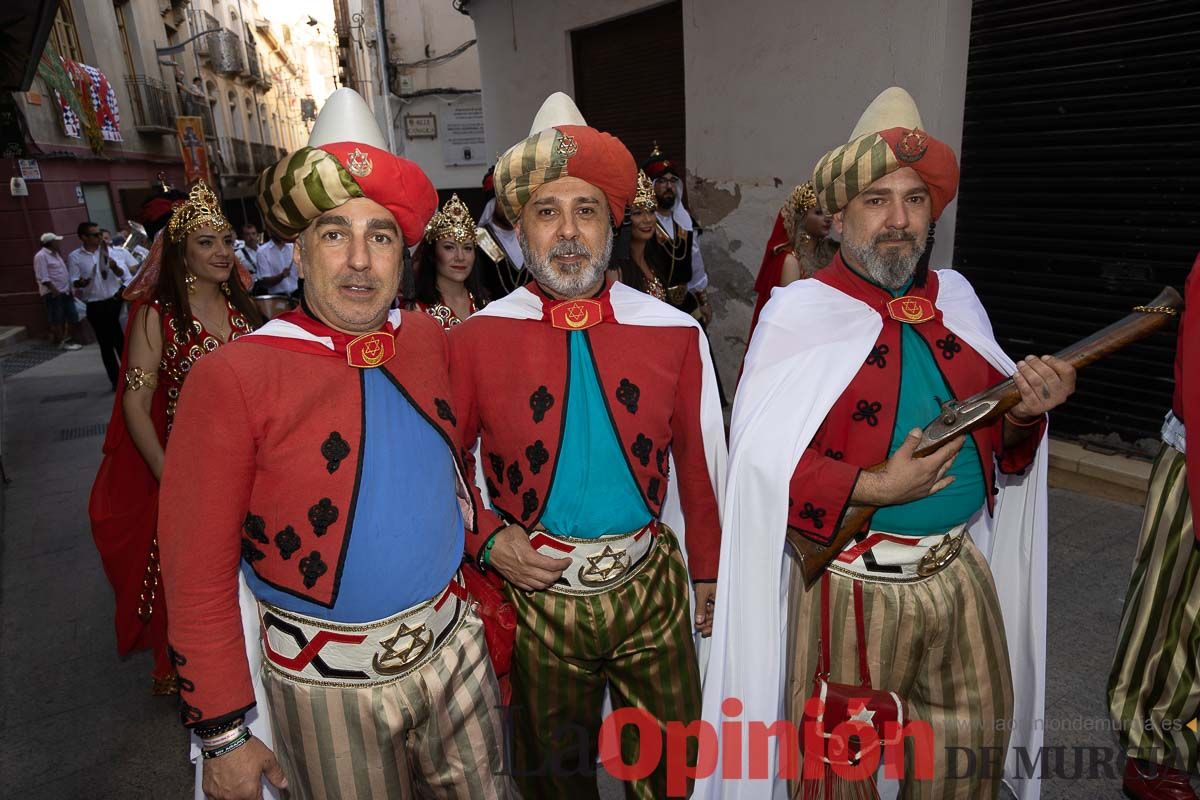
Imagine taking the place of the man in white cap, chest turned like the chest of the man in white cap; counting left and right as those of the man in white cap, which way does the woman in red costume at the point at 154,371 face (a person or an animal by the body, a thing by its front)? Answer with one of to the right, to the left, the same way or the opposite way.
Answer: the same way

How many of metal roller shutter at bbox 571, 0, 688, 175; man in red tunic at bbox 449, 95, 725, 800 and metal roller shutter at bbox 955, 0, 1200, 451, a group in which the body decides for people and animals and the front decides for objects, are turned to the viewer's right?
0

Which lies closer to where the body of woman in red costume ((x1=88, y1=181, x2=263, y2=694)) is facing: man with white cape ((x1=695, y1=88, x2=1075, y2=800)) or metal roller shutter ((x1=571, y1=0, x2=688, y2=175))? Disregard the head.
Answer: the man with white cape

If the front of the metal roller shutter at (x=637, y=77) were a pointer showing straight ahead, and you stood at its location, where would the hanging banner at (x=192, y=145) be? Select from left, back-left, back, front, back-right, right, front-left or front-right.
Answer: right

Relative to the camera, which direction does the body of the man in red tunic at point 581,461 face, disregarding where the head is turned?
toward the camera

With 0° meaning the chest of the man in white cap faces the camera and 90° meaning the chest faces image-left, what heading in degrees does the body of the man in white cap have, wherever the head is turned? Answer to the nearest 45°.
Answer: approximately 315°

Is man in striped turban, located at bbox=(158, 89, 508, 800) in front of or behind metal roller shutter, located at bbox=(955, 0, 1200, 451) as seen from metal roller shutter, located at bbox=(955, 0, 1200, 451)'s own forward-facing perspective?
in front

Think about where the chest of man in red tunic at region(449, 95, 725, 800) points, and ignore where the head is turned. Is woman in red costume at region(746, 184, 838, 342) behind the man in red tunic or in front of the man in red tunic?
behind

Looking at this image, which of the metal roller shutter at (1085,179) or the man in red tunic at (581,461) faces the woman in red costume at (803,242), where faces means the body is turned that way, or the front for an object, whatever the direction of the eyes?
the metal roller shutter

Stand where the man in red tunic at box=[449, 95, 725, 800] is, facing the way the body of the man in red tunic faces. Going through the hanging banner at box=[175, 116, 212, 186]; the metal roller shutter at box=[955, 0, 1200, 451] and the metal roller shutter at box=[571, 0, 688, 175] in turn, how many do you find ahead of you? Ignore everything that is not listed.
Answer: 0

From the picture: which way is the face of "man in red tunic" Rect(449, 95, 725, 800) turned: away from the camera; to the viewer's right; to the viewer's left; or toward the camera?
toward the camera

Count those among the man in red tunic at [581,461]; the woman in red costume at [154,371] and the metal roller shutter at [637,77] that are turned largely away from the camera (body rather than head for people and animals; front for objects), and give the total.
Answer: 0

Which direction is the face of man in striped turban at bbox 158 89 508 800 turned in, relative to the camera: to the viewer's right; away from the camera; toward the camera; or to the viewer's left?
toward the camera

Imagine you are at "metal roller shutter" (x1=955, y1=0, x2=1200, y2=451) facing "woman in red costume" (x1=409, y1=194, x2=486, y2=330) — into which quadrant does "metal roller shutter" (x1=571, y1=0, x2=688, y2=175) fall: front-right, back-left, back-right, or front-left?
front-right

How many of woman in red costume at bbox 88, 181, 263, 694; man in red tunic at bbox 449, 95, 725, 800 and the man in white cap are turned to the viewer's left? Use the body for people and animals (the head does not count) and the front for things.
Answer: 0

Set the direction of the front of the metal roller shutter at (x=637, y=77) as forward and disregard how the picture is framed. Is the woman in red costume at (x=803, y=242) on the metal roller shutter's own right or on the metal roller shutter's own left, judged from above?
on the metal roller shutter's own left

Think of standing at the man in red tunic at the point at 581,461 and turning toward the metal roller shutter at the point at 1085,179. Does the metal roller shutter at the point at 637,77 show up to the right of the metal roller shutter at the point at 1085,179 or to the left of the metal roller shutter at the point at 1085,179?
left

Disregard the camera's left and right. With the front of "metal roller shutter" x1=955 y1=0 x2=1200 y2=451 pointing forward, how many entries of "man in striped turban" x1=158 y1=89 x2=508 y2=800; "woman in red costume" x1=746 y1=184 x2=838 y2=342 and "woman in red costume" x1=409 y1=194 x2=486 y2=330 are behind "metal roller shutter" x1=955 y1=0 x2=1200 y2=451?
0
